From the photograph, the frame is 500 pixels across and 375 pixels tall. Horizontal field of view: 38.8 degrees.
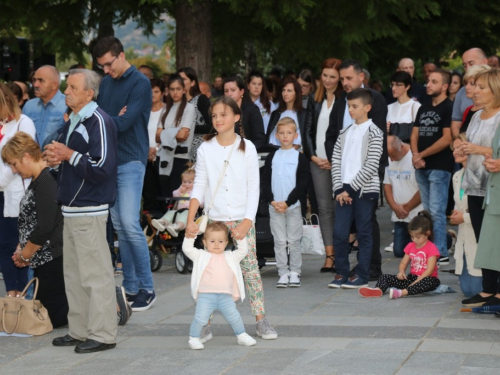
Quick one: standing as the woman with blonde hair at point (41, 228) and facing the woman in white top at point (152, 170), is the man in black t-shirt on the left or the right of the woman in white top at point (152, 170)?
right

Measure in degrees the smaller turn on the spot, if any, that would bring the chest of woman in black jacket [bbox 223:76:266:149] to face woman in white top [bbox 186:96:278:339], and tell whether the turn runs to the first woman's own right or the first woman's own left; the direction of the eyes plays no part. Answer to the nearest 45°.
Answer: approximately 45° to the first woman's own left

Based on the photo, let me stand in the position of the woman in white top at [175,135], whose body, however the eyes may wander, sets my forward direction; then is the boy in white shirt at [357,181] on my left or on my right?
on my left

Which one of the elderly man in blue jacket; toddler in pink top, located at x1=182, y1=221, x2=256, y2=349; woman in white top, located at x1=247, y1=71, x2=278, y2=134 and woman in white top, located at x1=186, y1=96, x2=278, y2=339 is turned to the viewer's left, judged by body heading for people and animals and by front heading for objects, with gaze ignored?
the elderly man in blue jacket

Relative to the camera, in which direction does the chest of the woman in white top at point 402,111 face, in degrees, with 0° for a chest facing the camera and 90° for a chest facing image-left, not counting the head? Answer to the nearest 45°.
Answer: approximately 45°
